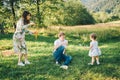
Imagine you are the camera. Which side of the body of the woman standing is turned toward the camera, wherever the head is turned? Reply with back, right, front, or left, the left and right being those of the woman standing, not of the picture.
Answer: right

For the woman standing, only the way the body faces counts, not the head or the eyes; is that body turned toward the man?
yes
